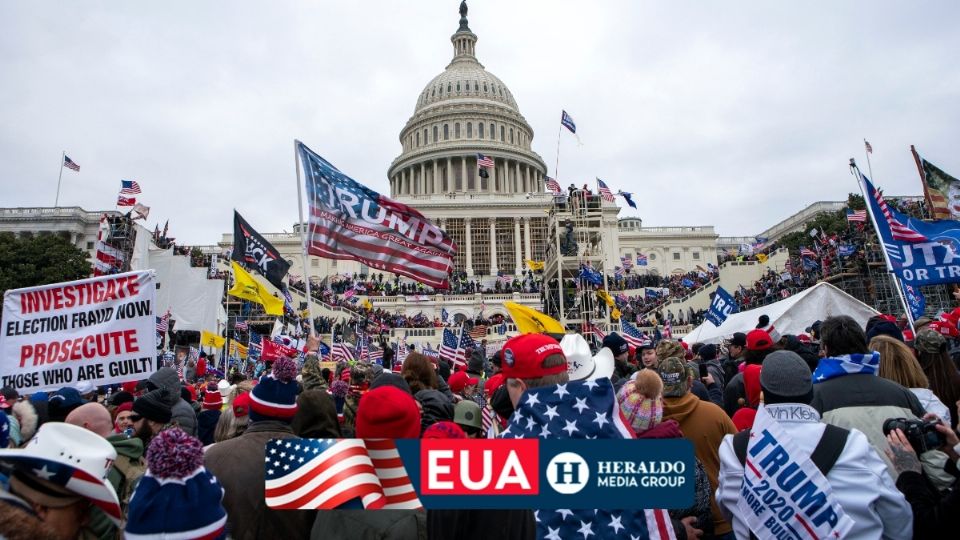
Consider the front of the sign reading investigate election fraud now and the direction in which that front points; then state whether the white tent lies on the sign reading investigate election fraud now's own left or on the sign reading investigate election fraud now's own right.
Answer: on the sign reading investigate election fraud now's own left

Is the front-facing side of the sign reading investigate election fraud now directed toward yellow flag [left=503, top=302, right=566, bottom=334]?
no

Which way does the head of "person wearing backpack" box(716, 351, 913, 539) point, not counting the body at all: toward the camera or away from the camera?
away from the camera

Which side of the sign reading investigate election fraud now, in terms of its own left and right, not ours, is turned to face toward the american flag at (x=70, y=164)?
back

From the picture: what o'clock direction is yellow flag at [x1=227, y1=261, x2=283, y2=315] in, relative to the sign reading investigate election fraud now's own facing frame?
The yellow flag is roughly at 7 o'clock from the sign reading investigate election fraud now.

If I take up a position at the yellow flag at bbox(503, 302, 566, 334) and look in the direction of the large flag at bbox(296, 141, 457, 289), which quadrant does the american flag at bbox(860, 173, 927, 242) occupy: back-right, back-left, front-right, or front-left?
back-left

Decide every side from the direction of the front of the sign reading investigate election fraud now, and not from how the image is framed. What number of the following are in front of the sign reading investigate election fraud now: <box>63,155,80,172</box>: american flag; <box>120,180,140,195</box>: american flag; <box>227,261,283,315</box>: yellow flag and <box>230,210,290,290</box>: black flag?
0

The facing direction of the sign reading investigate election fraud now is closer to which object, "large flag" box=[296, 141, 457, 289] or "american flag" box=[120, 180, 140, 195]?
the large flag

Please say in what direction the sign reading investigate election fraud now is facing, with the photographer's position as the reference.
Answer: facing the viewer

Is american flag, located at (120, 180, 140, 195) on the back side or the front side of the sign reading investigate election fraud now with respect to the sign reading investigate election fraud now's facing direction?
on the back side

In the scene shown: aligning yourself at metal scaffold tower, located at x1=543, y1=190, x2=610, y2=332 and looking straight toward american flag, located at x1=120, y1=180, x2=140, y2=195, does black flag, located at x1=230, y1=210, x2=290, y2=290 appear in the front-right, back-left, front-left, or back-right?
front-left

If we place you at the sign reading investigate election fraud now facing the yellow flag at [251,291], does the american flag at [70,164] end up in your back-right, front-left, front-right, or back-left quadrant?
front-left

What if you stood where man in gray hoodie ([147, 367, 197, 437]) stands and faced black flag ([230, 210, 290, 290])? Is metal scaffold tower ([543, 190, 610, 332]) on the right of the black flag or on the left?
right
